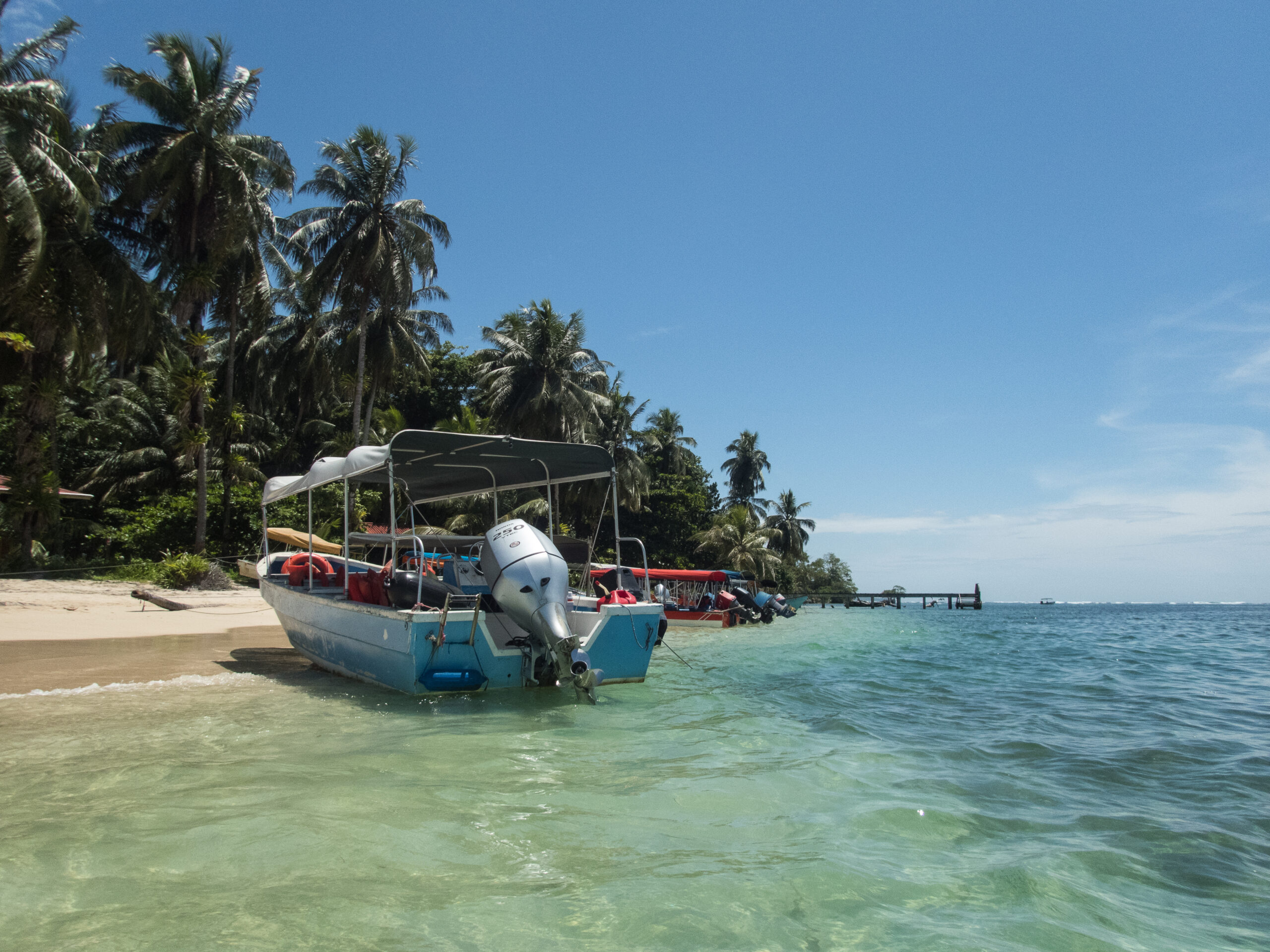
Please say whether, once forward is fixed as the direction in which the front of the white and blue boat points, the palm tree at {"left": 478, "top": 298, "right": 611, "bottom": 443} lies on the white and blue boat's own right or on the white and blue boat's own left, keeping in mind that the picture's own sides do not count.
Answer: on the white and blue boat's own right

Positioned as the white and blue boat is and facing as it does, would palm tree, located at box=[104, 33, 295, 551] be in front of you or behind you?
in front

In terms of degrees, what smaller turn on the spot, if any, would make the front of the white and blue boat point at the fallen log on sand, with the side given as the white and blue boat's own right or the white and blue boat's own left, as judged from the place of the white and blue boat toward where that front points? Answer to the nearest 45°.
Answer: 0° — it already faces it

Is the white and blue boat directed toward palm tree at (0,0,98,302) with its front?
yes

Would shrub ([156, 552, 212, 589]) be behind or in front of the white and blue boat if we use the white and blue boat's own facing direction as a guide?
in front

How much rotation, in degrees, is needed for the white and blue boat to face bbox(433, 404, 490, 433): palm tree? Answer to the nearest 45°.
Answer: approximately 45° to its right

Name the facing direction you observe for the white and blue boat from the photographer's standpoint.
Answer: facing away from the viewer and to the left of the viewer

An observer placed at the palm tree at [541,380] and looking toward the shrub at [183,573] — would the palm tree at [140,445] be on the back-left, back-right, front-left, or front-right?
front-right

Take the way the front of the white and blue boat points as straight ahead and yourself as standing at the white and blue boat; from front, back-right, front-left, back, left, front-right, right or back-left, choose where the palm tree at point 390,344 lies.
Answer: front-right
